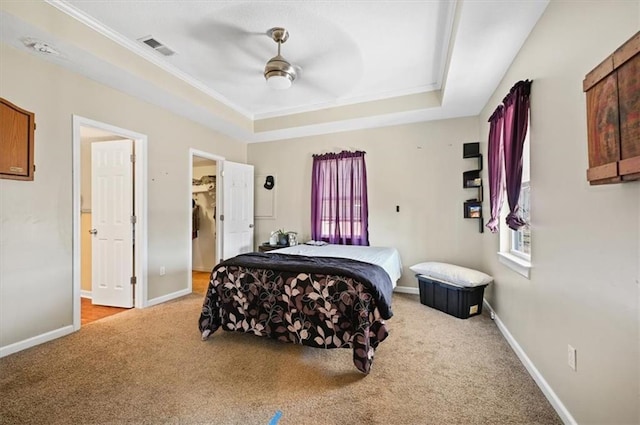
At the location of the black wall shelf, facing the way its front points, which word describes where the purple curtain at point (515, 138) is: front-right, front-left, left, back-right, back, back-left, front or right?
front-left

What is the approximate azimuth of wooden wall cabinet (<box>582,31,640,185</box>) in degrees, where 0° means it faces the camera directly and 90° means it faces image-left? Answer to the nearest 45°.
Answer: approximately 45°

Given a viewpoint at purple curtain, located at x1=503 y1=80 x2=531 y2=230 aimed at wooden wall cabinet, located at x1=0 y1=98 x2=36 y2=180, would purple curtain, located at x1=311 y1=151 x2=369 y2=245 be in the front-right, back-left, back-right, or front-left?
front-right

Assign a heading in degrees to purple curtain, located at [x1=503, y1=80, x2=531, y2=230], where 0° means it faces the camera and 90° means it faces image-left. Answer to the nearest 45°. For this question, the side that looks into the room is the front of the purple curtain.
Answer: approximately 90°

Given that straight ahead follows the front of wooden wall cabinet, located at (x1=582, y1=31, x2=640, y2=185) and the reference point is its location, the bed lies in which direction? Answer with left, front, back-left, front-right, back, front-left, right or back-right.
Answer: front-right

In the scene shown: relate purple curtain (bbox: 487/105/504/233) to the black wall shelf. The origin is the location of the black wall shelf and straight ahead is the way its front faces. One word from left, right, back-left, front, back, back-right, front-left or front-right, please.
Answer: front-left

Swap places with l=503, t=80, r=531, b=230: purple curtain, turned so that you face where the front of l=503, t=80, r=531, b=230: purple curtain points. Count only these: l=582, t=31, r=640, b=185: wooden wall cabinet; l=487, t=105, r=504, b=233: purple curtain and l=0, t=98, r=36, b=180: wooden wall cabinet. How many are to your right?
1

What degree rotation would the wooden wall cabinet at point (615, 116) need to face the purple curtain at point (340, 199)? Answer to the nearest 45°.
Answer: approximately 90° to its right

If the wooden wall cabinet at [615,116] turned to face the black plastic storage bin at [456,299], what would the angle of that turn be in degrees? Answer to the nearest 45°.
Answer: approximately 90° to its right

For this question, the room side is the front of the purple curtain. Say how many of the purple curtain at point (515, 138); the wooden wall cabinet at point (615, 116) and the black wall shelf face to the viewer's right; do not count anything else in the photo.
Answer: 0

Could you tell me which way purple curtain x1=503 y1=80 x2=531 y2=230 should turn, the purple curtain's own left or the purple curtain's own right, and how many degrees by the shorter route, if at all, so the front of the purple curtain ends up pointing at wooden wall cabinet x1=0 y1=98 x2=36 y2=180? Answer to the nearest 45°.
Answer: approximately 45° to the purple curtain's own left

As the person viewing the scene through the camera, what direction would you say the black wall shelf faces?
facing the viewer and to the left of the viewer

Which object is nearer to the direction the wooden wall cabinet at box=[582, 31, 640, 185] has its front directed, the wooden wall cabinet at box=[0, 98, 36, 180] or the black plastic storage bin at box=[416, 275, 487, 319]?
the wooden wall cabinet
